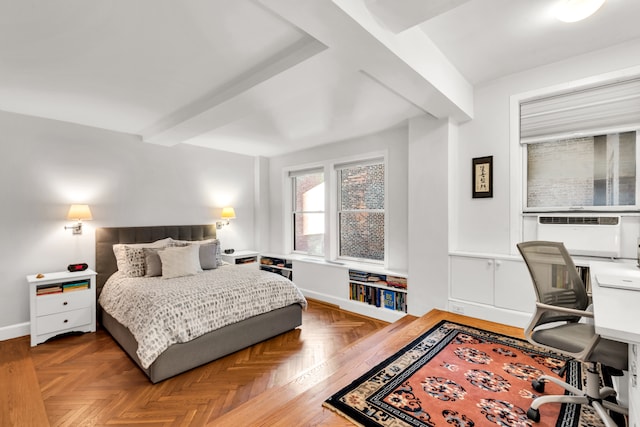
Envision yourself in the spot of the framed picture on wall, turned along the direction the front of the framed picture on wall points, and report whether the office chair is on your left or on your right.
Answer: on your left

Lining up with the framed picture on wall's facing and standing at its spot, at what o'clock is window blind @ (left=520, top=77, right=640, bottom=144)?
The window blind is roughly at 8 o'clock from the framed picture on wall.

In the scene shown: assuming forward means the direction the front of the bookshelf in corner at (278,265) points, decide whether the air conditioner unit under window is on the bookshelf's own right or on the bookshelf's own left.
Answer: on the bookshelf's own left

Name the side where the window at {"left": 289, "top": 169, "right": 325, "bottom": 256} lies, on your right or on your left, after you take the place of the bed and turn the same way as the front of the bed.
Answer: on your left

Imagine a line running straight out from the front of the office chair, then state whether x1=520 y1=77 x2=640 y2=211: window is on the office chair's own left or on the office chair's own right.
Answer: on the office chair's own left

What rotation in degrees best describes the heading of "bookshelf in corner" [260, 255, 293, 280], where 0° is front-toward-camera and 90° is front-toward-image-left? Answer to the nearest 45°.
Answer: approximately 45°

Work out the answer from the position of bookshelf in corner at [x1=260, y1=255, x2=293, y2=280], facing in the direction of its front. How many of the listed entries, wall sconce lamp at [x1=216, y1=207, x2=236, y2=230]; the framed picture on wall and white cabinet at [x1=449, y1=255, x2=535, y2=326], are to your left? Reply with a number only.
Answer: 2

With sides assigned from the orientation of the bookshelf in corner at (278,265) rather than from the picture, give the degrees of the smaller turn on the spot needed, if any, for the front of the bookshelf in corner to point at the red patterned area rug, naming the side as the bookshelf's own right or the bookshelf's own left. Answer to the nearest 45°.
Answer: approximately 45° to the bookshelf's own left

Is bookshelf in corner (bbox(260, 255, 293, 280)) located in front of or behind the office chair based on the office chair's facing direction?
behind
